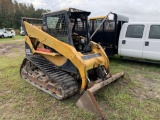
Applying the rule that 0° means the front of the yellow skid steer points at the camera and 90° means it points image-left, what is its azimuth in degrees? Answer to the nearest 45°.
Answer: approximately 315°

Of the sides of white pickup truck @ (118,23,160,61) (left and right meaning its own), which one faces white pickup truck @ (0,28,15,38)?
back

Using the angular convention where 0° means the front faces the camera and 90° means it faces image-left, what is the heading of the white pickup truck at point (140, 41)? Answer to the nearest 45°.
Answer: approximately 315°

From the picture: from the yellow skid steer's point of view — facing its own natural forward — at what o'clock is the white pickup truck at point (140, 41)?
The white pickup truck is roughly at 9 o'clock from the yellow skid steer.

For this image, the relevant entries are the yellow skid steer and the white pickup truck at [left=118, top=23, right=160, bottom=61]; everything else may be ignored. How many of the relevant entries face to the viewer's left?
0

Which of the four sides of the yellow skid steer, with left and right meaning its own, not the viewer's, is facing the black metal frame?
left

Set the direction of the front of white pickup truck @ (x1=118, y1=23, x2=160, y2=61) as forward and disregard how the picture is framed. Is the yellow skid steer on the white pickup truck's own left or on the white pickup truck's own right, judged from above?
on the white pickup truck's own right
